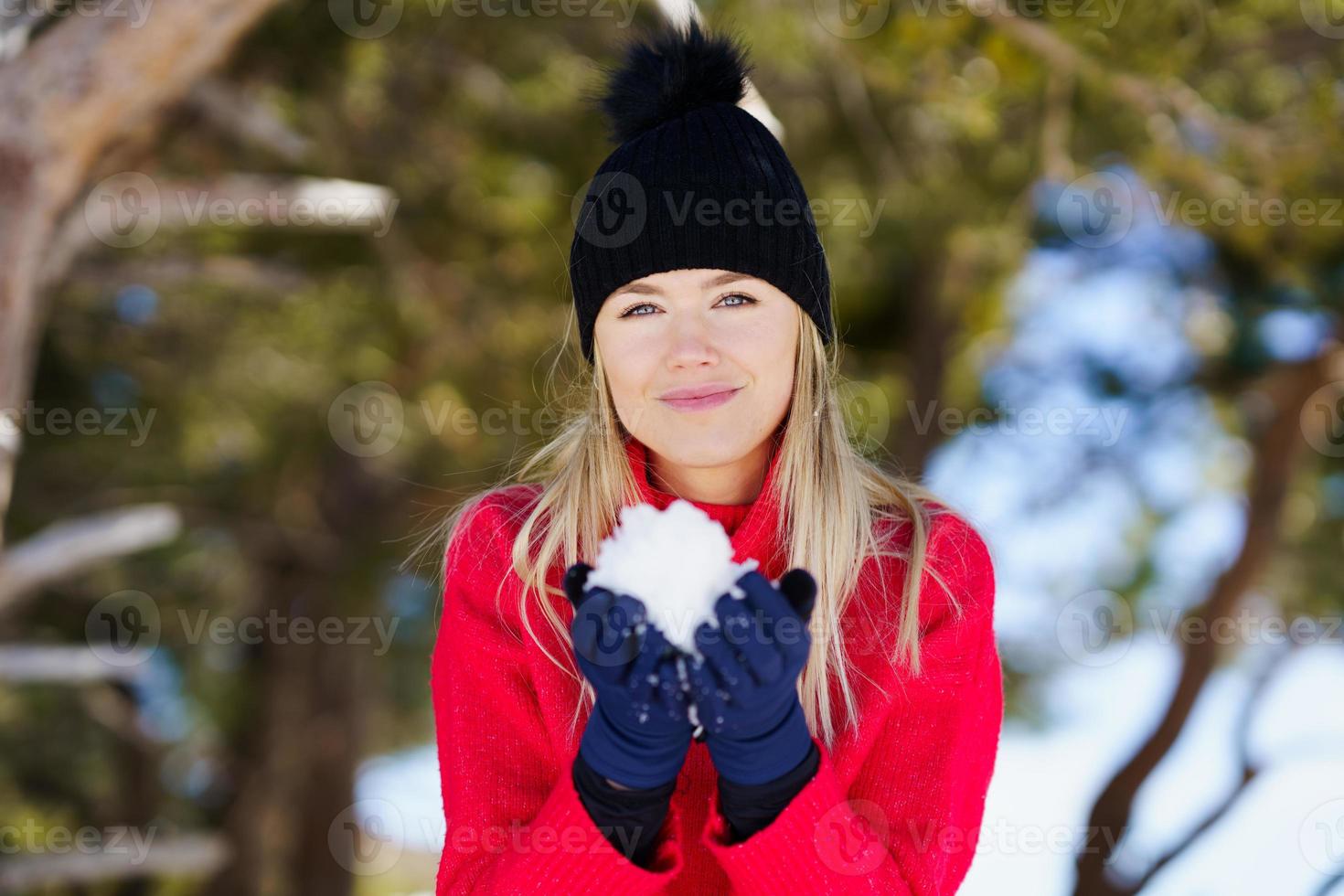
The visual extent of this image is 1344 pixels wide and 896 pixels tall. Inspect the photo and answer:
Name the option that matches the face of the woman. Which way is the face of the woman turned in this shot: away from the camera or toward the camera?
toward the camera

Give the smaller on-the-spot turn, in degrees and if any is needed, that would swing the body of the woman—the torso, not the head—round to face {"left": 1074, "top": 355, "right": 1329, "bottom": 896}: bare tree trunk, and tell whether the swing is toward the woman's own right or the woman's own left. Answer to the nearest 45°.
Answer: approximately 135° to the woman's own left

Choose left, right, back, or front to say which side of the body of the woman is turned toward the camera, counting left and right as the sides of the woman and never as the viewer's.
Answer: front

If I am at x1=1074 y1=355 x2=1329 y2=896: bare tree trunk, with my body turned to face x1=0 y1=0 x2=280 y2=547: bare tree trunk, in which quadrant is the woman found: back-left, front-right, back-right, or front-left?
front-left

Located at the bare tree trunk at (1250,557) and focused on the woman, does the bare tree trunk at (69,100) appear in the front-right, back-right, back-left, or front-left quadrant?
front-right

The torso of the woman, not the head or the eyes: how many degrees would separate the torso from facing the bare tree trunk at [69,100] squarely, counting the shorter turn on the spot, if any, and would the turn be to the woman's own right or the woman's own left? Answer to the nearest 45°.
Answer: approximately 135° to the woman's own right
